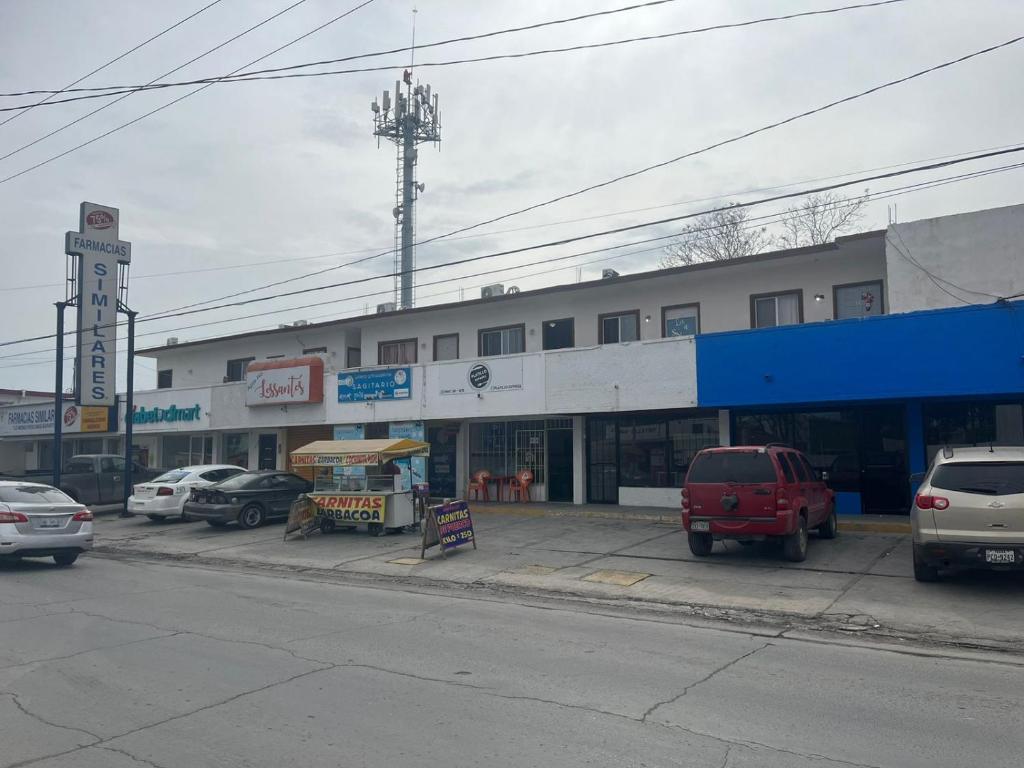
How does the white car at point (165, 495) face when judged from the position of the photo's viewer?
facing away from the viewer and to the right of the viewer

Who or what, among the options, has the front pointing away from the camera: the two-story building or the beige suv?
the beige suv

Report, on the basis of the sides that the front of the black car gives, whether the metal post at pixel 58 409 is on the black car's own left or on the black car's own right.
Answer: on the black car's own left

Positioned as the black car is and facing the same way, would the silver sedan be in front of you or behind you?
behind

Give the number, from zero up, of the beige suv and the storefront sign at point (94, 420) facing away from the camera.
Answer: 1

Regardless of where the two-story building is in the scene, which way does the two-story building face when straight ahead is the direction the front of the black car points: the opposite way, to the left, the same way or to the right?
the opposite way

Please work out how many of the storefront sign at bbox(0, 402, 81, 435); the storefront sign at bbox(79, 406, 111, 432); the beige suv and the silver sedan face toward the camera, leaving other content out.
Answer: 2

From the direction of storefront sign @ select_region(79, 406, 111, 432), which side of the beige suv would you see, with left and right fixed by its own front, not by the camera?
left

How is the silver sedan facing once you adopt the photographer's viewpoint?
facing away from the viewer and to the left of the viewer

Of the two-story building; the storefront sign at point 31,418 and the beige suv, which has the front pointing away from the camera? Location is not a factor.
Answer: the beige suv

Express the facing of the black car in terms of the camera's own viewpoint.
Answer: facing away from the viewer and to the right of the viewer
